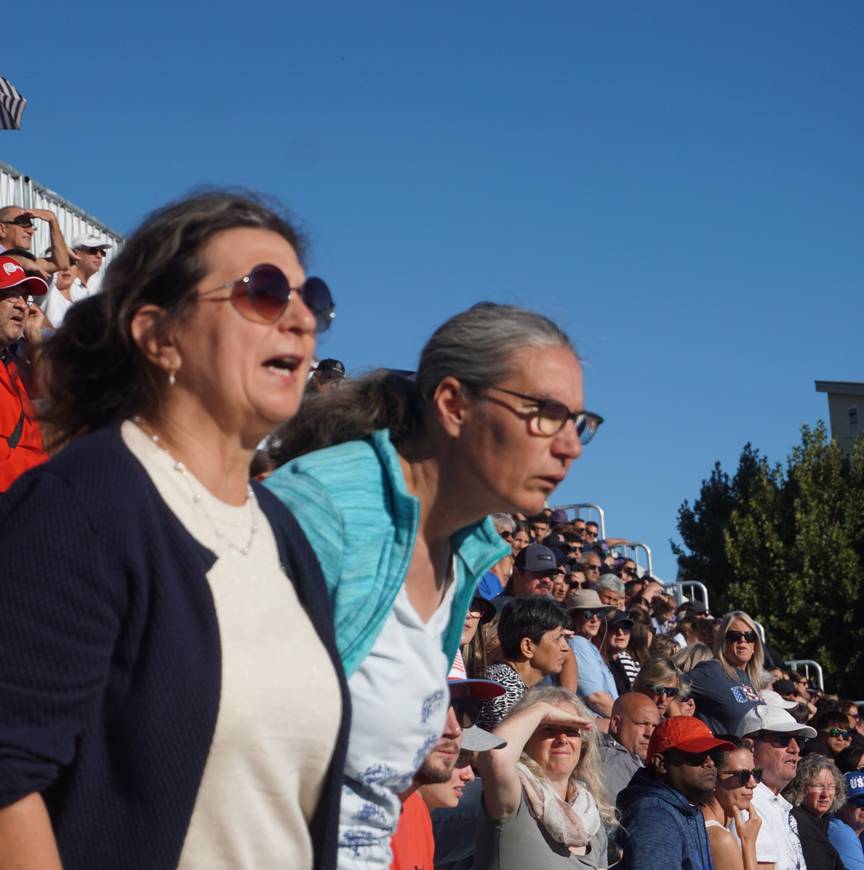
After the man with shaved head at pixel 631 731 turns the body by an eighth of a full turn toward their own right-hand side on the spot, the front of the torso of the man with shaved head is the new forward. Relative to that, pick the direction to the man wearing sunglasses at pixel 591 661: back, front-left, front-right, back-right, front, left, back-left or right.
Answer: back

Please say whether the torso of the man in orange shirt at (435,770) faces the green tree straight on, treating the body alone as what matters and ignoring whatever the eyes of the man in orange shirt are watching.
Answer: no

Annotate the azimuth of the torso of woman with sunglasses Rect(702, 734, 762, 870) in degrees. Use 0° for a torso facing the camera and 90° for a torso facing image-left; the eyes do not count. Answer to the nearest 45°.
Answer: approximately 315°

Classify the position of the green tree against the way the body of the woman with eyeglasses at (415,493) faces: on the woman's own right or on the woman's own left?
on the woman's own left

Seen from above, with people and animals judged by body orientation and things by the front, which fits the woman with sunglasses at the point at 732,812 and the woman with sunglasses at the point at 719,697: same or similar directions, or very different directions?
same or similar directions

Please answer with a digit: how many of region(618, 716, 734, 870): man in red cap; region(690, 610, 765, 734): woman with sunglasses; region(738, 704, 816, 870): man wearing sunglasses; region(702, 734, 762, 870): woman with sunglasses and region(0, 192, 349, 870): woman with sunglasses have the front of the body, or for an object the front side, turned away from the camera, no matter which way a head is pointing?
0

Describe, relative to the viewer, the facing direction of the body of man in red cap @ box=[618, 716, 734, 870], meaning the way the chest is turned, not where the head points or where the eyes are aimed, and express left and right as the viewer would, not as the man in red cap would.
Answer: facing the viewer and to the right of the viewer

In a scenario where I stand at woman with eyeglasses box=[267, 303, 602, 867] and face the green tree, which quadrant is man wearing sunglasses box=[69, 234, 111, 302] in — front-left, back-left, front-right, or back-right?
front-left

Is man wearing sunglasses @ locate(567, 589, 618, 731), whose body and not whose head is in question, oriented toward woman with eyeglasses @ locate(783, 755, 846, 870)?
no

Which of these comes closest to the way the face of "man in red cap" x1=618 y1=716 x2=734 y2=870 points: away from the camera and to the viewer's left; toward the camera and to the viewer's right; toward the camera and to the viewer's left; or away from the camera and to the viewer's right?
toward the camera and to the viewer's right

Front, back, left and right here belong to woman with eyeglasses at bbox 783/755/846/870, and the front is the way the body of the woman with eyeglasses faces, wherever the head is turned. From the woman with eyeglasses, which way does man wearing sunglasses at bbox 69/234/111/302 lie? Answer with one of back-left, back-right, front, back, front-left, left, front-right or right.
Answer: back-right

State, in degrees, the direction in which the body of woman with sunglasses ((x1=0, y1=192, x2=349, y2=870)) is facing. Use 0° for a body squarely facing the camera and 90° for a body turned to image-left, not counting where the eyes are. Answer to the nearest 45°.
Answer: approximately 315°

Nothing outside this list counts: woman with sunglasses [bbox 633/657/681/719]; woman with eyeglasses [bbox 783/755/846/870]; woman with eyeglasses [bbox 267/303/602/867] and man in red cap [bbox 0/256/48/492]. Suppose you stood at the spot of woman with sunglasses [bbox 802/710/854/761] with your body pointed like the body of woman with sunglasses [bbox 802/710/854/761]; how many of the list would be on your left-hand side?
0

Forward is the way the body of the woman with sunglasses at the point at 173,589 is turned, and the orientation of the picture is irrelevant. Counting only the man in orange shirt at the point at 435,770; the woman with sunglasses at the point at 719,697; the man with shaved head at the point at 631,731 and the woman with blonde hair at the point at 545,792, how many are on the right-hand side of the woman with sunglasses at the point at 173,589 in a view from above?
0

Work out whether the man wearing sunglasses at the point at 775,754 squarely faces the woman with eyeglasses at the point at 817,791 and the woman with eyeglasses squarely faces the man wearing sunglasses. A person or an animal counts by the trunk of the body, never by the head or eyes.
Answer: no

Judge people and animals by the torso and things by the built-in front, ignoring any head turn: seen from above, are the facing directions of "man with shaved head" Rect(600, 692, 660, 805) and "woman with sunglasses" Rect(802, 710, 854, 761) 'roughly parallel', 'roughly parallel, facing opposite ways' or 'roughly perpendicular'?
roughly parallel

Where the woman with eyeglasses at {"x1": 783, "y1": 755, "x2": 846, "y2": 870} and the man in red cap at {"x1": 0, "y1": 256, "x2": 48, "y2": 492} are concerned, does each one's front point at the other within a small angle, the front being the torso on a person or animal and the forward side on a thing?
no

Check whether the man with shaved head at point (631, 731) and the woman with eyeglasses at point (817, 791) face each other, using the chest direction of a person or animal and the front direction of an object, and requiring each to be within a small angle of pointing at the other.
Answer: no

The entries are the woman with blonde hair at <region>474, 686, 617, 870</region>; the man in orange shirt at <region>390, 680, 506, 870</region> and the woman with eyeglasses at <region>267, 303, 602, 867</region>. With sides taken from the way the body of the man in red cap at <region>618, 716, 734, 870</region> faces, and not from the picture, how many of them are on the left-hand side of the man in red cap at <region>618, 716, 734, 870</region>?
0

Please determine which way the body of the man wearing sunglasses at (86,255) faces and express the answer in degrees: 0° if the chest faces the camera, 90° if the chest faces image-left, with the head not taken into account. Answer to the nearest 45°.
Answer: approximately 315°
